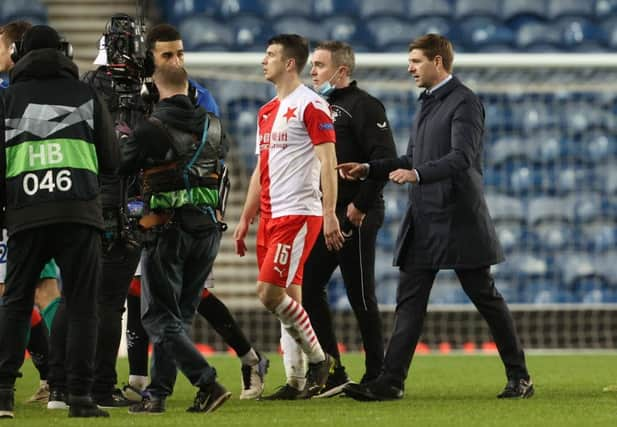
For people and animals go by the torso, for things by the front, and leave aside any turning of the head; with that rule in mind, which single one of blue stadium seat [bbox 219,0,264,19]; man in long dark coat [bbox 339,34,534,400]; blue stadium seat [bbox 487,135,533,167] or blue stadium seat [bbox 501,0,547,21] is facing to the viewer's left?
the man in long dark coat

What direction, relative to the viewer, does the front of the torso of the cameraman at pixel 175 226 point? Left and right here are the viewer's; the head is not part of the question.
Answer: facing away from the viewer and to the left of the viewer

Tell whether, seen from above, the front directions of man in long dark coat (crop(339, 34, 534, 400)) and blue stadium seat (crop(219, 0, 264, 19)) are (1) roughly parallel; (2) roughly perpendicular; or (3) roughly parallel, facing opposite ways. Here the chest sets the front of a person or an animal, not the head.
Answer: roughly perpendicular

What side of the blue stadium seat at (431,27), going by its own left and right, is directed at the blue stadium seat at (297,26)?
right

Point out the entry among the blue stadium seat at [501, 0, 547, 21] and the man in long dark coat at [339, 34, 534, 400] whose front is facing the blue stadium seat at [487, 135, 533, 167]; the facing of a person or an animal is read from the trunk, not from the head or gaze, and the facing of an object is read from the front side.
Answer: the blue stadium seat at [501, 0, 547, 21]

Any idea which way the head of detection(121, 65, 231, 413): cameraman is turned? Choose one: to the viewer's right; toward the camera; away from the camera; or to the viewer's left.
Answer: away from the camera

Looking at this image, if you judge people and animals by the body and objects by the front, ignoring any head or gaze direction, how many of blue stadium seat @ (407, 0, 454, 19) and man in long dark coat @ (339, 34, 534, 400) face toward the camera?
1

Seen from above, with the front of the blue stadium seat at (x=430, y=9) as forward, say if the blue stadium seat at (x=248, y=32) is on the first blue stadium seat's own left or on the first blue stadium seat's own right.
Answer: on the first blue stadium seat's own right

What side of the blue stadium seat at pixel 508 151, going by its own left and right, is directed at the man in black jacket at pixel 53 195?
front

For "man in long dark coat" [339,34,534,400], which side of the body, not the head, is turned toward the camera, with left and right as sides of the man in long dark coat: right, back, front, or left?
left
